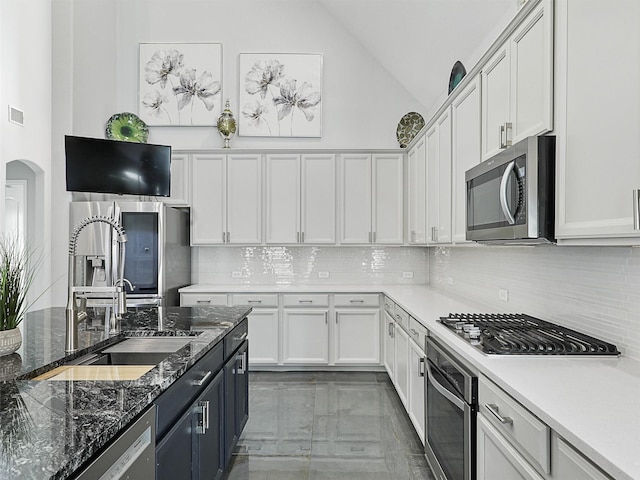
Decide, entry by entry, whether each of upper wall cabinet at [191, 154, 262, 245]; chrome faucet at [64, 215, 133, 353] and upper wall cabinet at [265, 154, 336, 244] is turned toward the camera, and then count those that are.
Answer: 2

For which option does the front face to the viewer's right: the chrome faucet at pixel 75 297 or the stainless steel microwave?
the chrome faucet

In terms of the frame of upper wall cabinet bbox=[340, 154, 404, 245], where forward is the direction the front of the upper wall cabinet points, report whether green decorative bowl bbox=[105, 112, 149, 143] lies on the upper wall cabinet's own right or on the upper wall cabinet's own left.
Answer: on the upper wall cabinet's own right

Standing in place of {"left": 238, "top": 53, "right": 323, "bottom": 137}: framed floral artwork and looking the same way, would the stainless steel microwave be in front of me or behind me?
in front

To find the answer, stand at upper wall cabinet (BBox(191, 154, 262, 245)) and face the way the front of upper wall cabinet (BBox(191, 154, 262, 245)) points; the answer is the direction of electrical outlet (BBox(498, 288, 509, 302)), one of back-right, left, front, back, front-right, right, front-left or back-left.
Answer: front-left

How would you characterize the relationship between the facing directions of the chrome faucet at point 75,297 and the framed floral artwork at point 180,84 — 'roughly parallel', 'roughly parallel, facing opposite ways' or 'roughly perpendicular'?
roughly perpendicular

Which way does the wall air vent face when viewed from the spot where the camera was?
facing the viewer and to the right of the viewer

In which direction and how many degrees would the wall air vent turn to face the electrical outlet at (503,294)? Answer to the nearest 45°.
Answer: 0° — it already faces it

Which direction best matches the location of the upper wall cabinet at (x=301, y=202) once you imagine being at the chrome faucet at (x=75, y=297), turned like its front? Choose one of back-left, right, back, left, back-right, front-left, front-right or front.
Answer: front-left

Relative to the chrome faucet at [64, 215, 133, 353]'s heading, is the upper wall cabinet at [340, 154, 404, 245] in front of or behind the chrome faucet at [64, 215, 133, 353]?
in front
